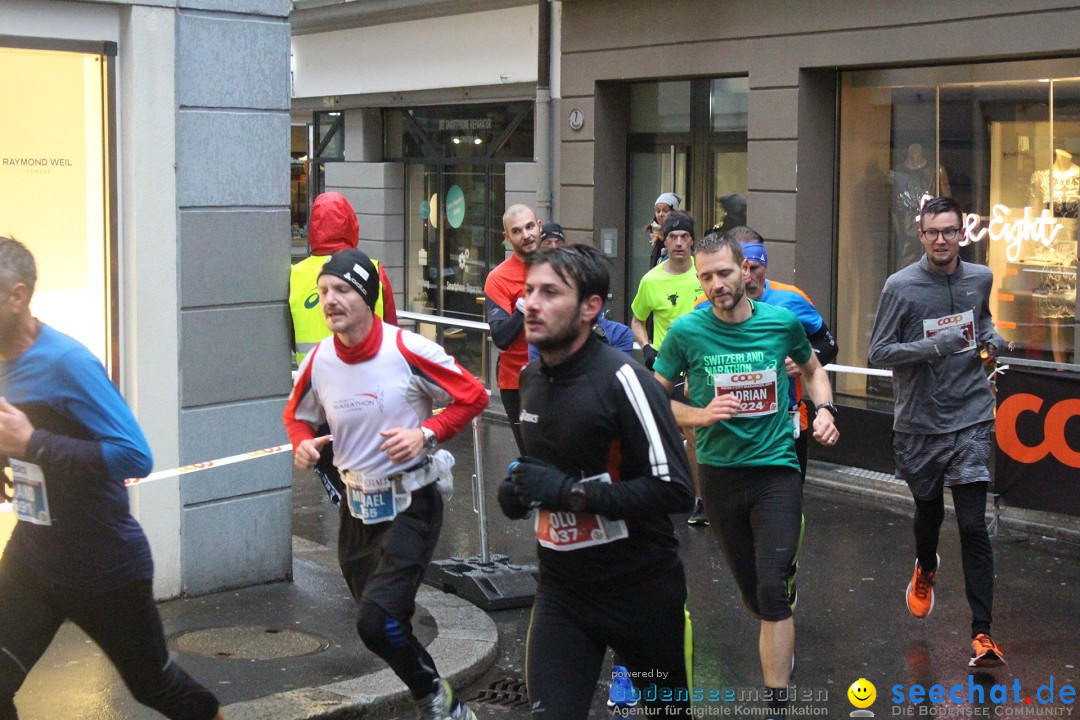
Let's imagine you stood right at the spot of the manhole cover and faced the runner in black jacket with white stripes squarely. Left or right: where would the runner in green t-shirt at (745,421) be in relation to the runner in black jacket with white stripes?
left

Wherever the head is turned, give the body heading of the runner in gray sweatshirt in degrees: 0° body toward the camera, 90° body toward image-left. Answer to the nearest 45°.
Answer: approximately 0°

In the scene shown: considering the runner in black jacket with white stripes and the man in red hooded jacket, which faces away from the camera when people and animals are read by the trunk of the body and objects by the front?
the man in red hooded jacket

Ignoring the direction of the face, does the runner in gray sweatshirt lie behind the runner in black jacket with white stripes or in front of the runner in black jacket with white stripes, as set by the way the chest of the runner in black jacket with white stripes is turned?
behind

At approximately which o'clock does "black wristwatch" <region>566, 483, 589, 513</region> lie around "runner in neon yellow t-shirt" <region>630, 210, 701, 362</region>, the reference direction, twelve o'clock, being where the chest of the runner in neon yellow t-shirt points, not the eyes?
The black wristwatch is roughly at 12 o'clock from the runner in neon yellow t-shirt.

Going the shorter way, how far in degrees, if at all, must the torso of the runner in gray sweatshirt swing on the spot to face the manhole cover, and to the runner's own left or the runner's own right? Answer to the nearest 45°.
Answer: approximately 90° to the runner's own right

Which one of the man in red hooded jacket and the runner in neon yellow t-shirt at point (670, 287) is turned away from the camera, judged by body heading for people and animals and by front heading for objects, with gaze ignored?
the man in red hooded jacket

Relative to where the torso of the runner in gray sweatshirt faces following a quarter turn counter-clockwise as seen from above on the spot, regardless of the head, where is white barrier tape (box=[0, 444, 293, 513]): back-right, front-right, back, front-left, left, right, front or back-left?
back

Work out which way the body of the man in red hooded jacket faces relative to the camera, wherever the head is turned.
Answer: away from the camera

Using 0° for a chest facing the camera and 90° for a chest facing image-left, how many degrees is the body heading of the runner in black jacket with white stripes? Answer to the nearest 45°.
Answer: approximately 45°

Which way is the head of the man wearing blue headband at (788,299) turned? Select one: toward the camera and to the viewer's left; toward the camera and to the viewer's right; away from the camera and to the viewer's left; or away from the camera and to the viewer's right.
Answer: toward the camera and to the viewer's left

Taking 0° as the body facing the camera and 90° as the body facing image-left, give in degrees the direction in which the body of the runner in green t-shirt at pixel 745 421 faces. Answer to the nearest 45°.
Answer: approximately 0°

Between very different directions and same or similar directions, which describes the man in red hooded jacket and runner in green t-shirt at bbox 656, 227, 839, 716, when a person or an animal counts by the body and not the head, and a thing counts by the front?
very different directions

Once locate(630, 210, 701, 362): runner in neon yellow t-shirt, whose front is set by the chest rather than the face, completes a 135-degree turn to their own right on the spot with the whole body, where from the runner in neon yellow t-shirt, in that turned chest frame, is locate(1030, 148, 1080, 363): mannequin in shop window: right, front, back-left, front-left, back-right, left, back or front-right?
right
